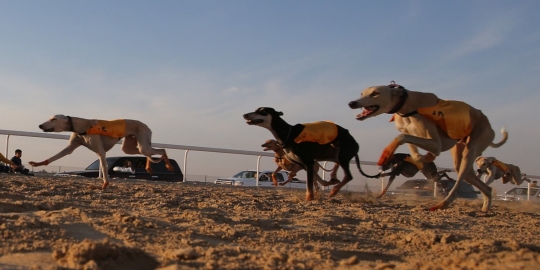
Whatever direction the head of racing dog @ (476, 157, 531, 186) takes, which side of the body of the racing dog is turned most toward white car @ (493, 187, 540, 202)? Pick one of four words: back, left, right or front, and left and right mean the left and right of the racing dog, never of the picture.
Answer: right

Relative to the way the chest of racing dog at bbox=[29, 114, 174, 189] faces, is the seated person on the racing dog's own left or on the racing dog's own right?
on the racing dog's own right

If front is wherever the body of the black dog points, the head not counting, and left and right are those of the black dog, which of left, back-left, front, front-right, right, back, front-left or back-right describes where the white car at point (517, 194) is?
back-right

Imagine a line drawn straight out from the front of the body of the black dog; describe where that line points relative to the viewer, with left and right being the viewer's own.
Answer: facing to the left of the viewer

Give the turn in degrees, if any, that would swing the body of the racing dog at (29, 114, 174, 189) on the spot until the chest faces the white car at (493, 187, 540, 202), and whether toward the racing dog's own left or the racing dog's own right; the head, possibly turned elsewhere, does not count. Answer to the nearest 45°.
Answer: approximately 180°

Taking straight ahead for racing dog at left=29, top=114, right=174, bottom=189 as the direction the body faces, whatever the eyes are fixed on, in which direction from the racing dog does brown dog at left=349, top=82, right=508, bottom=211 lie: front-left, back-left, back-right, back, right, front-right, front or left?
back-left

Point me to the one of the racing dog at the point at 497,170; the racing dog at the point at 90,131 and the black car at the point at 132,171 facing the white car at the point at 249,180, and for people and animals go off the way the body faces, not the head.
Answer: the racing dog at the point at 497,170

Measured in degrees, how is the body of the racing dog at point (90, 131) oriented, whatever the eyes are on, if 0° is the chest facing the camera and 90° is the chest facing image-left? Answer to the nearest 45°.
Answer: approximately 90°

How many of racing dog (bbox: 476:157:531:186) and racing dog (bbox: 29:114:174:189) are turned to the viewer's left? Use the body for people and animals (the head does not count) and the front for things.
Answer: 2

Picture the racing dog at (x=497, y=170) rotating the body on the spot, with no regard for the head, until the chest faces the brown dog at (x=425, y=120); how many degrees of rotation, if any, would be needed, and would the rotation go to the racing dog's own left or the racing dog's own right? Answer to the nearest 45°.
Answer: approximately 90° to the racing dog's own left

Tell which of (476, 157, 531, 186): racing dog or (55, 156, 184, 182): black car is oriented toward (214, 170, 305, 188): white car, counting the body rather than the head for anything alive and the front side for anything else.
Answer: the racing dog

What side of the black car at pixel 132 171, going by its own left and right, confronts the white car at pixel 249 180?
back
